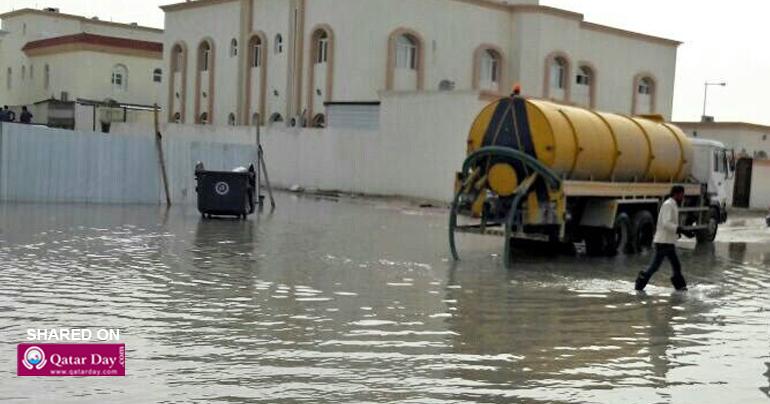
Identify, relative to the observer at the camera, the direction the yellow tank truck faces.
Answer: facing away from the viewer and to the right of the viewer

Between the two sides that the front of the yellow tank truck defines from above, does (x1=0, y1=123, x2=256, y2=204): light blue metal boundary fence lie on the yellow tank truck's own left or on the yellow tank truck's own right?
on the yellow tank truck's own left

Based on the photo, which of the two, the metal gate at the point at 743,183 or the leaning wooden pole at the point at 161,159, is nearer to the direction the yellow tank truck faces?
the metal gate

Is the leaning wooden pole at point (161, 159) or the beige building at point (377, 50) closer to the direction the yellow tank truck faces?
the beige building

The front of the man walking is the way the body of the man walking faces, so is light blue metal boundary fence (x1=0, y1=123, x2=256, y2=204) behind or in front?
behind

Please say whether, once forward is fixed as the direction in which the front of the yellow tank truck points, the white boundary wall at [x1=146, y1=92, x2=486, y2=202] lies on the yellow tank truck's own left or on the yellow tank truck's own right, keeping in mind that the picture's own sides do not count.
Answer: on the yellow tank truck's own left

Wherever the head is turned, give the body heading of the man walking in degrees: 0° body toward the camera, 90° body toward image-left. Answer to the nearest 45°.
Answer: approximately 270°

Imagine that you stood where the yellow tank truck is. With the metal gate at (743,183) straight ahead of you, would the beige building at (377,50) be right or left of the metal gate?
left

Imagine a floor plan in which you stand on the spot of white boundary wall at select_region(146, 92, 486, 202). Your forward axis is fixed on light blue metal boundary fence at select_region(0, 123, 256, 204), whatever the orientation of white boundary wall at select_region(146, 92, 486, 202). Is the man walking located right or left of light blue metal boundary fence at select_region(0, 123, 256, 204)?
left

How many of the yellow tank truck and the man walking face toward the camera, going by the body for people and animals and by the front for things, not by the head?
0

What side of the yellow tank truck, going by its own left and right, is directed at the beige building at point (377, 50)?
left
